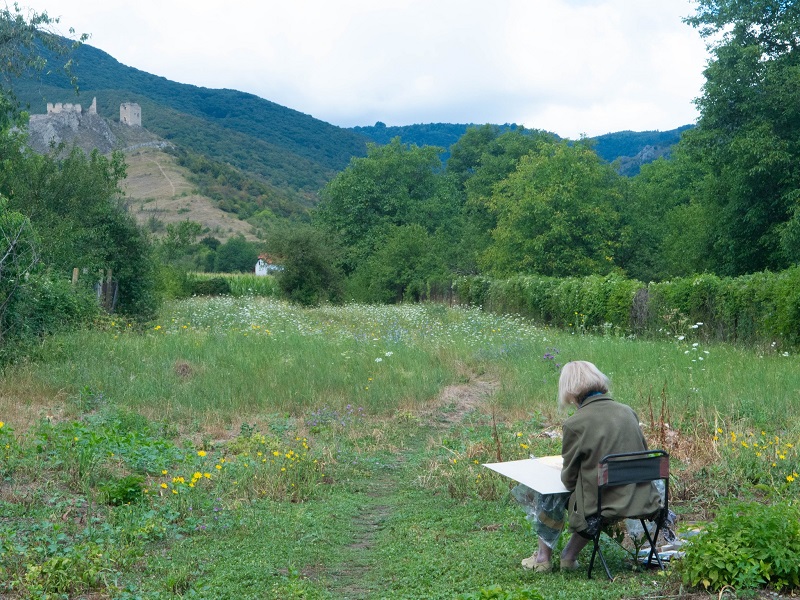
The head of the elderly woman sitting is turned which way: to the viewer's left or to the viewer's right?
to the viewer's left

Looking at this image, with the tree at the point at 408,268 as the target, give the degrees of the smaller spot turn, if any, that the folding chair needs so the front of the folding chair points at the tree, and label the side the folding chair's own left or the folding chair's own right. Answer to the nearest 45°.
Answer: approximately 45° to the folding chair's own right

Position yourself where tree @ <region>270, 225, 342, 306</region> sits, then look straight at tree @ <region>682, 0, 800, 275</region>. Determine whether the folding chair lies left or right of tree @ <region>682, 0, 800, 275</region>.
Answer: right

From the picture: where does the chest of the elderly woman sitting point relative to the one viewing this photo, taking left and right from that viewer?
facing away from the viewer and to the left of the viewer

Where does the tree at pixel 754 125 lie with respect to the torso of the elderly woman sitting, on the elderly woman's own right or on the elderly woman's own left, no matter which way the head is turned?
on the elderly woman's own right

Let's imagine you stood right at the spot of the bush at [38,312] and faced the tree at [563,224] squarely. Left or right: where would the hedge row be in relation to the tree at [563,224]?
right

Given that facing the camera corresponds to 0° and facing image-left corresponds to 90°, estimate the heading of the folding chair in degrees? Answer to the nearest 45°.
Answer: approximately 135°
